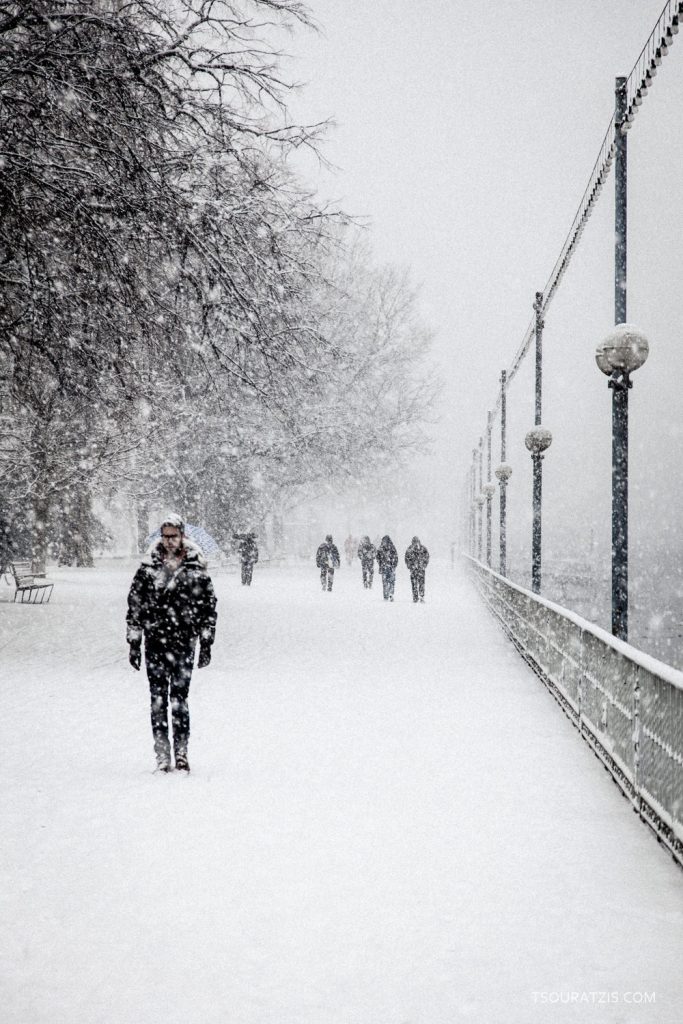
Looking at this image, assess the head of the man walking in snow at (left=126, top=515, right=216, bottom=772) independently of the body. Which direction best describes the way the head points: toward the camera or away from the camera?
toward the camera

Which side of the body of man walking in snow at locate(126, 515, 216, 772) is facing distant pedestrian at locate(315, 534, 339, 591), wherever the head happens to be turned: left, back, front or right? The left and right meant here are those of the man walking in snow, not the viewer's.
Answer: back

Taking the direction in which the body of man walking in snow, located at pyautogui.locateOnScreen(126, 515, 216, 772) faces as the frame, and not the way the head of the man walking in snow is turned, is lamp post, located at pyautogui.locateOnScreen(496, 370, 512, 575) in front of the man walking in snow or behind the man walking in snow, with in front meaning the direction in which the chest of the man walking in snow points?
behind

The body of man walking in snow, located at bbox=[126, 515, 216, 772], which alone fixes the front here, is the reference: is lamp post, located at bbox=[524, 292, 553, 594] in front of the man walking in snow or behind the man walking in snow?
behind

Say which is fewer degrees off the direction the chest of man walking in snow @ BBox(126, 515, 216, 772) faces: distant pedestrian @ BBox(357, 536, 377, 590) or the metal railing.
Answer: the metal railing

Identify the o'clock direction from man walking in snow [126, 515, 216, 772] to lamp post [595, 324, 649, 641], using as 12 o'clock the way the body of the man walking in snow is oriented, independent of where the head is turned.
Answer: The lamp post is roughly at 8 o'clock from the man walking in snow.

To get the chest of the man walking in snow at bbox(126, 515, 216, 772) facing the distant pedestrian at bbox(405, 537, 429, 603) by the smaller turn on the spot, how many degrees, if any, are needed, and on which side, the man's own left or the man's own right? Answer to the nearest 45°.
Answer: approximately 180°

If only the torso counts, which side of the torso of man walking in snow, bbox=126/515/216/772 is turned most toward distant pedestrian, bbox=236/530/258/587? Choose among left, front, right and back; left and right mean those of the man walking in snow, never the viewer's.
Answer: back

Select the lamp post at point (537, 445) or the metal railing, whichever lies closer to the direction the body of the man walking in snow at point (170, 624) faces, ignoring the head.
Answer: the metal railing

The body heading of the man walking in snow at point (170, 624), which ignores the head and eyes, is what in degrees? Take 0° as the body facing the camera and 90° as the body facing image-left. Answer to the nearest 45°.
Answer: approximately 0°

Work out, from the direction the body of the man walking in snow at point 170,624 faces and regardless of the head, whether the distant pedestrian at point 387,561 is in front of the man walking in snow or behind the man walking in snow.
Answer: behind

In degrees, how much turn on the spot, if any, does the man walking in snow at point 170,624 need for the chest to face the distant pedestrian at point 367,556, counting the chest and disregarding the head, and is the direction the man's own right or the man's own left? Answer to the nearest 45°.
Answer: approximately 180°
